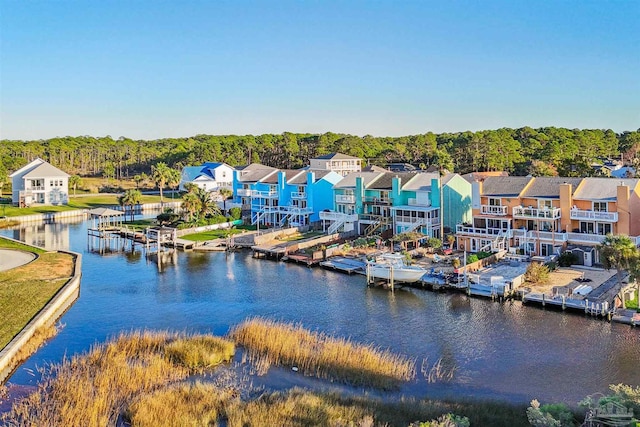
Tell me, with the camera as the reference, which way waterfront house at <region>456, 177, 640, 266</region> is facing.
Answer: facing the viewer and to the left of the viewer

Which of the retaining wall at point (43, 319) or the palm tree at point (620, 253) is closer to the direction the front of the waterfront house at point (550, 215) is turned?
the retaining wall

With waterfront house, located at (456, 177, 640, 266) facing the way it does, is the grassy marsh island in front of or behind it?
in front

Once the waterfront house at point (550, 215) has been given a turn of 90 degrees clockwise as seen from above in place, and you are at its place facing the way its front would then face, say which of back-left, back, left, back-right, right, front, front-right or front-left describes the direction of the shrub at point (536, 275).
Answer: back-left

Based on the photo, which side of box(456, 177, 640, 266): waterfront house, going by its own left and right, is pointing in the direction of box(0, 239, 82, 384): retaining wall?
front

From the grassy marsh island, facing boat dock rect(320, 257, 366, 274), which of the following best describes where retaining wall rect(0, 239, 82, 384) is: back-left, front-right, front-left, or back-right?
front-left

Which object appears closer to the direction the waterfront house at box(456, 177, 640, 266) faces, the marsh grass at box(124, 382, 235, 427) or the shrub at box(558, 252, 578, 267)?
the marsh grass

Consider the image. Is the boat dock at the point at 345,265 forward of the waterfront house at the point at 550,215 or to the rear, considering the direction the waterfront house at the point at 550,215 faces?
forward

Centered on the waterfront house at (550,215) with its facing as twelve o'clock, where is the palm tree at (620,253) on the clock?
The palm tree is roughly at 10 o'clock from the waterfront house.

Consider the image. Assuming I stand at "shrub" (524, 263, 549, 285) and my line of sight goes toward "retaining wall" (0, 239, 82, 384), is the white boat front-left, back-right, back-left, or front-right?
front-right

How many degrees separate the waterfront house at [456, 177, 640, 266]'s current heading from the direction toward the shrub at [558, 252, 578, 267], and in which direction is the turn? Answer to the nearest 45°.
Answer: approximately 45° to its left

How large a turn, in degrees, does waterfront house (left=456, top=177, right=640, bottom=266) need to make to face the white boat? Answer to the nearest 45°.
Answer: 0° — it already faces it
